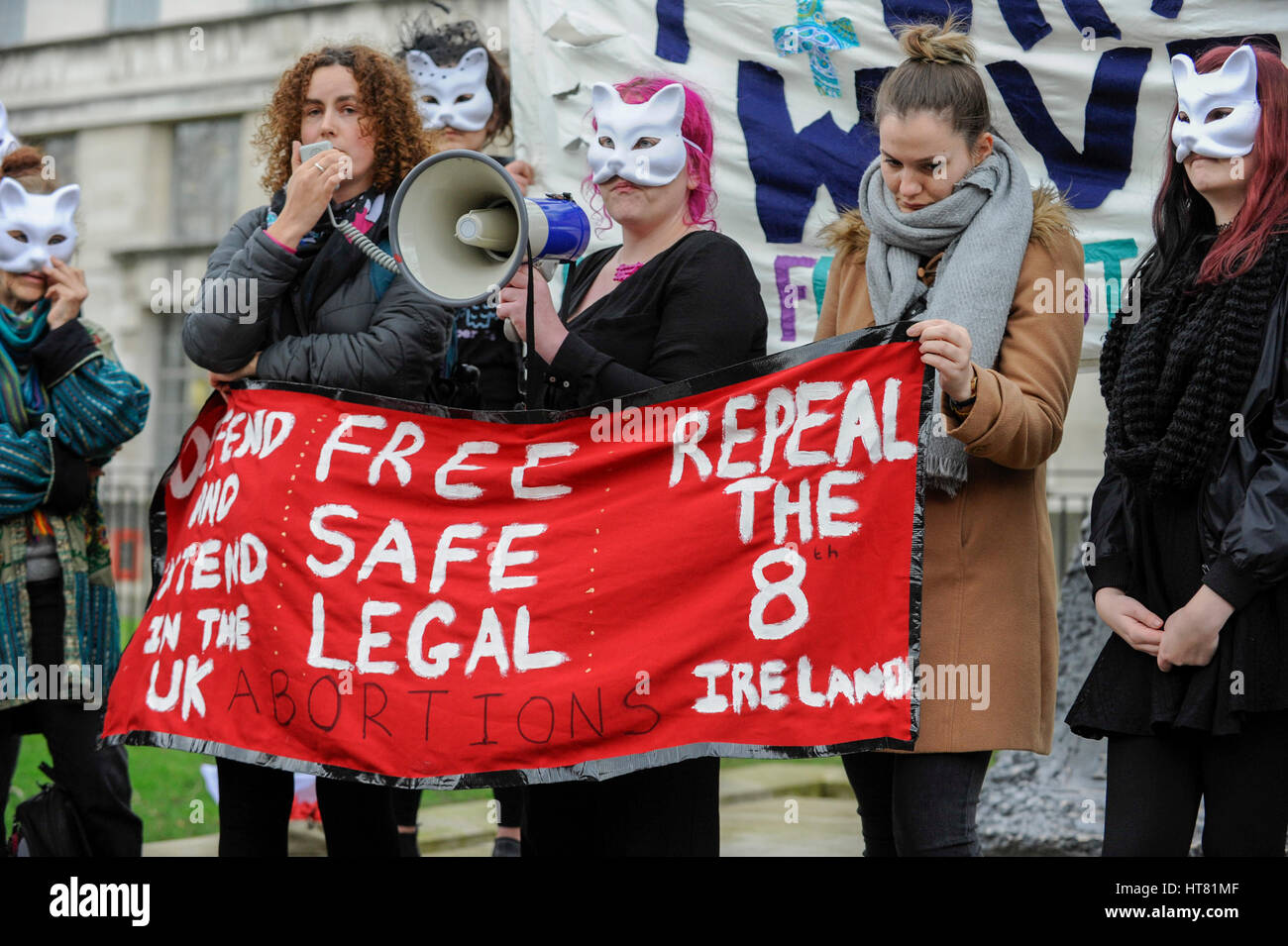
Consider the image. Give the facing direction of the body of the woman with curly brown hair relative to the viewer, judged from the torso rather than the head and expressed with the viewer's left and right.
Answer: facing the viewer

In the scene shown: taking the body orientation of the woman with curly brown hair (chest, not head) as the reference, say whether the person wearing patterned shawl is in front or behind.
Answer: behind

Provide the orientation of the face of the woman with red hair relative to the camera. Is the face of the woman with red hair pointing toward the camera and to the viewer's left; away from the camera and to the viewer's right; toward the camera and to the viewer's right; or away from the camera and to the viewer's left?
toward the camera and to the viewer's left

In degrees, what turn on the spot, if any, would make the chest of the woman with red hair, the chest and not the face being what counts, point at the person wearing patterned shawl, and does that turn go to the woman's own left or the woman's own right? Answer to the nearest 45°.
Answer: approximately 45° to the woman's own right

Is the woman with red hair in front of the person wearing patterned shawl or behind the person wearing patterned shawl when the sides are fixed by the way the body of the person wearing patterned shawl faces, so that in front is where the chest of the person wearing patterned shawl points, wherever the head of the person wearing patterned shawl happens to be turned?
in front

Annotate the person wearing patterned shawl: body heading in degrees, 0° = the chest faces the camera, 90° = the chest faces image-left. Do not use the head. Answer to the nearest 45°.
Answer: approximately 0°

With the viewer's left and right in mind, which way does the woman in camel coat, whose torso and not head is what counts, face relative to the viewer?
facing the viewer and to the left of the viewer

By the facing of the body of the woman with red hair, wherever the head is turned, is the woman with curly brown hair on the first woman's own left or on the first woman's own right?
on the first woman's own right

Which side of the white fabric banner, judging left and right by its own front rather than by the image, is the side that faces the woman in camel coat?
front

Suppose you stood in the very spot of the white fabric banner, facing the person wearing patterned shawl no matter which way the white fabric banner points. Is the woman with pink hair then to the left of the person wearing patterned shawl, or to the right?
left

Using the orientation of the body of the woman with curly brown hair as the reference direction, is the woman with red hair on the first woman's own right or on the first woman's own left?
on the first woman's own left

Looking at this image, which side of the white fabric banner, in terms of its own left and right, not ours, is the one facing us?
front

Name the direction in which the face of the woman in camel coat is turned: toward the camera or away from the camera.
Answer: toward the camera
